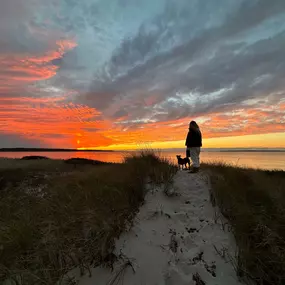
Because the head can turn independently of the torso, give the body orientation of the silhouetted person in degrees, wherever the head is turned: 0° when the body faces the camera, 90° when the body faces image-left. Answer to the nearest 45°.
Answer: approximately 135°
